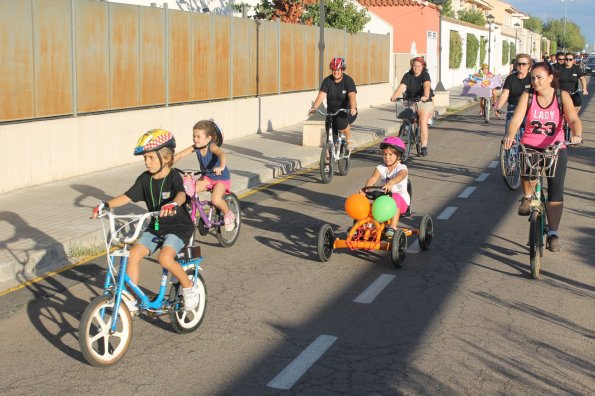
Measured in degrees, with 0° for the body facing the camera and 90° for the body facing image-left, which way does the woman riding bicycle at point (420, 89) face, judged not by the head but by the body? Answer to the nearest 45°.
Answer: approximately 45°

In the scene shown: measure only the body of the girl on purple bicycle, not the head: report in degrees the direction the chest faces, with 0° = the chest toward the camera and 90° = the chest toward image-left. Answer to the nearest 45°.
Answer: approximately 45°

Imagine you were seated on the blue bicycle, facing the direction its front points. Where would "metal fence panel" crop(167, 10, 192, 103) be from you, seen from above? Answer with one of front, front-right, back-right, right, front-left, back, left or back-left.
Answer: back-right

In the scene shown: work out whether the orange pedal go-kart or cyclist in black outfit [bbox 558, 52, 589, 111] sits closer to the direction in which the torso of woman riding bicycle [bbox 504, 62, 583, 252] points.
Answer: the orange pedal go-kart

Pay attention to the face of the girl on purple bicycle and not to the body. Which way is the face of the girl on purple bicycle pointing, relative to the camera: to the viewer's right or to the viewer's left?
to the viewer's left

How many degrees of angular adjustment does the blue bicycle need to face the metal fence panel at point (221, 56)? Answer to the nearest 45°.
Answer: approximately 135° to its right

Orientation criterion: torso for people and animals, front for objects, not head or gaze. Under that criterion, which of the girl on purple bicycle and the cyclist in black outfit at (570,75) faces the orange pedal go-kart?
the cyclist in black outfit

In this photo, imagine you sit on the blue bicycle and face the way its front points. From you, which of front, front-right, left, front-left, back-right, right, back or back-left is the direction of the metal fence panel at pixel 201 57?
back-right

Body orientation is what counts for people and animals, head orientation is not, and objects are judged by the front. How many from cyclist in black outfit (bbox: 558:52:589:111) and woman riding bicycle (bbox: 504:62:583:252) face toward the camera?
2

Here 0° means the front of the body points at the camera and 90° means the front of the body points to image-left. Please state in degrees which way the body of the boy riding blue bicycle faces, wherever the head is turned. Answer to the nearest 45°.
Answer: approximately 45°

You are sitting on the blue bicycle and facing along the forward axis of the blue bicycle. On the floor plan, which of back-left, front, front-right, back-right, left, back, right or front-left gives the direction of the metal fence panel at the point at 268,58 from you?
back-right

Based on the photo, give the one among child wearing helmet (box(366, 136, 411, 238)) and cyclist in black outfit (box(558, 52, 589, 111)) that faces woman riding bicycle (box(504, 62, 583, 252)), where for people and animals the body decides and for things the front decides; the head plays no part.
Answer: the cyclist in black outfit

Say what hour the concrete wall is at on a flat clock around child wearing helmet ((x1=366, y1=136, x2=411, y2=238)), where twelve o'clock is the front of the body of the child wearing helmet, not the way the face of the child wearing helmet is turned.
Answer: The concrete wall is roughly at 3 o'clock from the child wearing helmet.

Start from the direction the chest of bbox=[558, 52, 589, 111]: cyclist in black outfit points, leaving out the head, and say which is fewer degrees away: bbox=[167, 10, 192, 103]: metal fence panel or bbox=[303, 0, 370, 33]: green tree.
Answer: the metal fence panel

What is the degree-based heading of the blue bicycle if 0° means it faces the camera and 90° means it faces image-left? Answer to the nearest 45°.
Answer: approximately 45°
